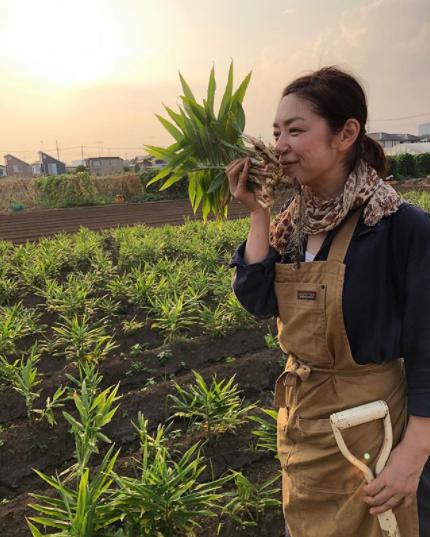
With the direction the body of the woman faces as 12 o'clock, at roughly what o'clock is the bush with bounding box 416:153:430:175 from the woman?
The bush is roughly at 5 o'clock from the woman.

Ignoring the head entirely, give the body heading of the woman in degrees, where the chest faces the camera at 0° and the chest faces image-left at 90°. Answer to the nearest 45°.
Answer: approximately 45°

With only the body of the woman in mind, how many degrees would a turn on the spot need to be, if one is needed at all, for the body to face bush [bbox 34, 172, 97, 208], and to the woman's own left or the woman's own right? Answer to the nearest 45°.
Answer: approximately 90° to the woman's own right

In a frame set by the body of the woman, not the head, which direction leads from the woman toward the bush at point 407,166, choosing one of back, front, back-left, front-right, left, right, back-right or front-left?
back-right

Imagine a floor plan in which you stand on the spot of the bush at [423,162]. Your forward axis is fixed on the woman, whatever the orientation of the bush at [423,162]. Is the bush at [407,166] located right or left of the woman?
right
